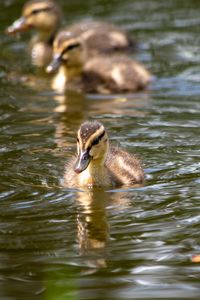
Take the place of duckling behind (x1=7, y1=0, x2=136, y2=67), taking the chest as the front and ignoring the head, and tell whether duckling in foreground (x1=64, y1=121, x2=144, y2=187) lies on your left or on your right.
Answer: on your left

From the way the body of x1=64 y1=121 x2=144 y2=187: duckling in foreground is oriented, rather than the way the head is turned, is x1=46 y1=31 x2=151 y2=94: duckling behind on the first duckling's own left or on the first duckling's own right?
on the first duckling's own right

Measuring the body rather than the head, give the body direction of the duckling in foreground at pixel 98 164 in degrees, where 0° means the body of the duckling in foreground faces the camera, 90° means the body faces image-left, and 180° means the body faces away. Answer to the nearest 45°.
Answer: approximately 45°

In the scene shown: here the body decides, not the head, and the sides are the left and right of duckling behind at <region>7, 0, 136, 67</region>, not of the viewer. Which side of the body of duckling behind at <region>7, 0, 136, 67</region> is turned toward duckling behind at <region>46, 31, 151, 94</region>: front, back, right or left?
left

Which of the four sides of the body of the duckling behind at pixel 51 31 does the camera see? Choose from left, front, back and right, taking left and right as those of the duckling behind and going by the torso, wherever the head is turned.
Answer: left

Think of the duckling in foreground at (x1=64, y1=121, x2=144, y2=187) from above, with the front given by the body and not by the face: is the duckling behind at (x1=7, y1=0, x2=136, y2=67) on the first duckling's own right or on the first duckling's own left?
on the first duckling's own right
